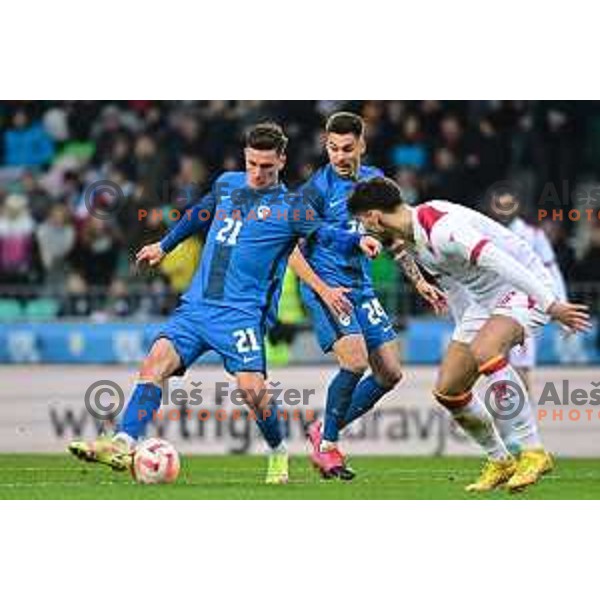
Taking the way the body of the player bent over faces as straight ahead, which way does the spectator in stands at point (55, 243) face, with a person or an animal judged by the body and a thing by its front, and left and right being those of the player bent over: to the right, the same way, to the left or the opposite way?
to the left

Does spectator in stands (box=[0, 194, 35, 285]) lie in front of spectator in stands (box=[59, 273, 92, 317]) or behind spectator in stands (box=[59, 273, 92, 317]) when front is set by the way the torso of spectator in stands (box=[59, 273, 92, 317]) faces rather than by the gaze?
behind

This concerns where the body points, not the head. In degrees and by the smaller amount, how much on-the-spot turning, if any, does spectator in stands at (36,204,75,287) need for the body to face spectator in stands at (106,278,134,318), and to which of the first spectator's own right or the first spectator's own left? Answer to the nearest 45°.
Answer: approximately 45° to the first spectator's own left

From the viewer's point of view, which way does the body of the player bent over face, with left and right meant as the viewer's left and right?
facing to the left of the viewer

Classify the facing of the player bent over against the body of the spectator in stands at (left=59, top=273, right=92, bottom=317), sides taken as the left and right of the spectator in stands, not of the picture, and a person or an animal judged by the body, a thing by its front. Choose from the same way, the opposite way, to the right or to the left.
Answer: to the right

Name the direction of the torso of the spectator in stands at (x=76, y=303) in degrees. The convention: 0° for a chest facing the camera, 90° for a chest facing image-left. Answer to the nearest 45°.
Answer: approximately 0°

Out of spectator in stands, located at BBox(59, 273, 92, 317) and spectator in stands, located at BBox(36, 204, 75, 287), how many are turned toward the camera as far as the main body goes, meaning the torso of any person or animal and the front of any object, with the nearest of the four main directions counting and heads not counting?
2

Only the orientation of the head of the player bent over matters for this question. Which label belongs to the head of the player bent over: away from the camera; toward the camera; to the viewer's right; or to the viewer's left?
to the viewer's left

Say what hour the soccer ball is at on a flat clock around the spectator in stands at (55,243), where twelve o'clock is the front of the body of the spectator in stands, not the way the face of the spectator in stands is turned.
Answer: The soccer ball is roughly at 12 o'clock from the spectator in stands.

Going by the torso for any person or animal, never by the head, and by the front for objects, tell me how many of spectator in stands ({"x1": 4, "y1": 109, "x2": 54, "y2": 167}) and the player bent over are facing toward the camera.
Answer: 1

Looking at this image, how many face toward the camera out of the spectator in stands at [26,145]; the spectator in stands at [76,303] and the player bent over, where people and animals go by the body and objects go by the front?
2

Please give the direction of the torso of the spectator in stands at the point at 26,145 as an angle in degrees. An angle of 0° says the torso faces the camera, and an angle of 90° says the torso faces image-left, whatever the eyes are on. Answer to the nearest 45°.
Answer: approximately 0°

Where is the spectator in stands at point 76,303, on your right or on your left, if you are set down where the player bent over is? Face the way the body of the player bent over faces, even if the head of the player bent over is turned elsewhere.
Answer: on your right

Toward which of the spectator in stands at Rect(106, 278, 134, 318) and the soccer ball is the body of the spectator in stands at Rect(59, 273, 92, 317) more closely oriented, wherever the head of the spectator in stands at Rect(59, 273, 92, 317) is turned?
the soccer ball
